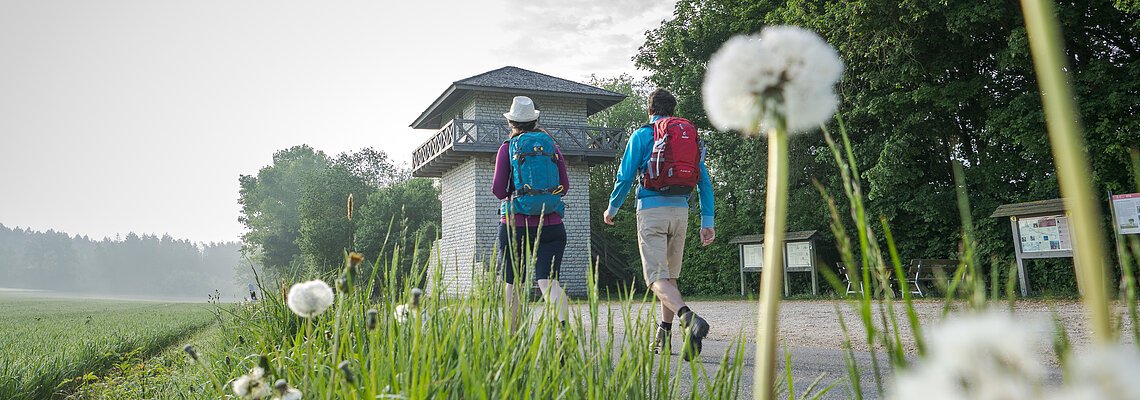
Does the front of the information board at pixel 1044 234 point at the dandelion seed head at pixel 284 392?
yes

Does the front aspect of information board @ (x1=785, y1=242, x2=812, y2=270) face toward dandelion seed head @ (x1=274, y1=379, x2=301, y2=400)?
yes

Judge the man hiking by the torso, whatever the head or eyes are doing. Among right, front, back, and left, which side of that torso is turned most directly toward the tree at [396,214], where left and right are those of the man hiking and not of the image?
front

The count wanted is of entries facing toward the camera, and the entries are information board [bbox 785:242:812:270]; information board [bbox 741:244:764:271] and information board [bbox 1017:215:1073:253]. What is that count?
3

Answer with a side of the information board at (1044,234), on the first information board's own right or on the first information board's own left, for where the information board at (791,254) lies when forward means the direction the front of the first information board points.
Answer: on the first information board's own right

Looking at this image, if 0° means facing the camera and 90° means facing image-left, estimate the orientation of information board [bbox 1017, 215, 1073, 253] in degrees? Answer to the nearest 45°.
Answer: approximately 0°

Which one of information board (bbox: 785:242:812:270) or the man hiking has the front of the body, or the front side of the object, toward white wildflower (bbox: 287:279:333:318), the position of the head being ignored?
the information board

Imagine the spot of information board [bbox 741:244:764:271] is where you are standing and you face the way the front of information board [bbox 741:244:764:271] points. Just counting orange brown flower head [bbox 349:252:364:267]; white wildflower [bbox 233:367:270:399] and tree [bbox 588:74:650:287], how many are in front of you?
2

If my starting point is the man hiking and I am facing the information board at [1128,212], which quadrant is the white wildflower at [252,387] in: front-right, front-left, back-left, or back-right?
back-right

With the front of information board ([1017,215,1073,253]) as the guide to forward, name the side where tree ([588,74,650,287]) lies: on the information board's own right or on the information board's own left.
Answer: on the information board's own right

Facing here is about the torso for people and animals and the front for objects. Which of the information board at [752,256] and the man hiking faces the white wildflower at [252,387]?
the information board

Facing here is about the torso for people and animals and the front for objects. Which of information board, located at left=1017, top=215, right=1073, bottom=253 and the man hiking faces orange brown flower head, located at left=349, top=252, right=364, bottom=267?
the information board

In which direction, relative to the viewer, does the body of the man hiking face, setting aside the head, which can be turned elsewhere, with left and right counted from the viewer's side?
facing away from the viewer and to the left of the viewer

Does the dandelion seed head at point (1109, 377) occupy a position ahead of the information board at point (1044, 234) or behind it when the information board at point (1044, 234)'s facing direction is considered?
ahead
